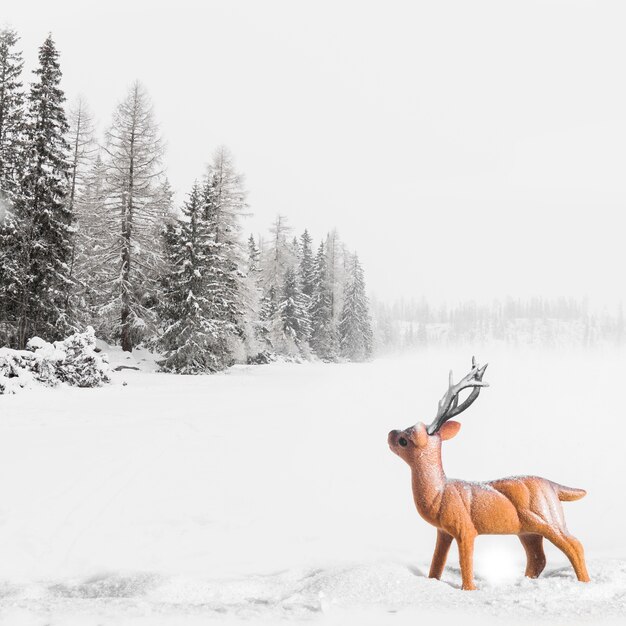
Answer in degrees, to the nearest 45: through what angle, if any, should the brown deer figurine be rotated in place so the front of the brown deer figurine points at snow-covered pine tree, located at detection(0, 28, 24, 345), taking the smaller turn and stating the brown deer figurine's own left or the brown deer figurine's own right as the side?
approximately 45° to the brown deer figurine's own right

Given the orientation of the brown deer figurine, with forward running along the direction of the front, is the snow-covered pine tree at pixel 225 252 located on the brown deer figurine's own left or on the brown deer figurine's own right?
on the brown deer figurine's own right

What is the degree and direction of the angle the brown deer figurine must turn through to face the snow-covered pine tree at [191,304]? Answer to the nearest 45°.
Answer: approximately 45° to its right

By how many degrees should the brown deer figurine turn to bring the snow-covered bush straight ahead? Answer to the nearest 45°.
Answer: approximately 45° to its right

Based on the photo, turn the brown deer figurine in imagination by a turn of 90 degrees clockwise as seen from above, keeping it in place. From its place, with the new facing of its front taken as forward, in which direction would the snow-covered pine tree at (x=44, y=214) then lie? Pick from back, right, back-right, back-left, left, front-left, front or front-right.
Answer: front-left

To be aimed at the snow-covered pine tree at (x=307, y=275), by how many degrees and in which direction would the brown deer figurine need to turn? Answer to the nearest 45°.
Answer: approximately 90° to its right

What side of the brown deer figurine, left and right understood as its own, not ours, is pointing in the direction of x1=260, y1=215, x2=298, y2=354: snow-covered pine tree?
right

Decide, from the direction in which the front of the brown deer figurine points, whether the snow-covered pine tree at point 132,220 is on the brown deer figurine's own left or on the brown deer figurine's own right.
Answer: on the brown deer figurine's own right

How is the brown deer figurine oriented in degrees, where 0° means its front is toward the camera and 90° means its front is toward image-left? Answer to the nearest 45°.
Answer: approximately 90°

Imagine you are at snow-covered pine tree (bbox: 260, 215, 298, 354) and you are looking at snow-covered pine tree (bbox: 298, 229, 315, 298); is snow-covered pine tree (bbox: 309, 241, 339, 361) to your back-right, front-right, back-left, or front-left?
front-right

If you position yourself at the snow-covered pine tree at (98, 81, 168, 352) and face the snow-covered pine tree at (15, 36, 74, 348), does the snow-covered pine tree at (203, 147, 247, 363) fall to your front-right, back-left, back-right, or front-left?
back-left

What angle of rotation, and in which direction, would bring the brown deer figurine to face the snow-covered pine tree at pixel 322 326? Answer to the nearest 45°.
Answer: approximately 90° to its right

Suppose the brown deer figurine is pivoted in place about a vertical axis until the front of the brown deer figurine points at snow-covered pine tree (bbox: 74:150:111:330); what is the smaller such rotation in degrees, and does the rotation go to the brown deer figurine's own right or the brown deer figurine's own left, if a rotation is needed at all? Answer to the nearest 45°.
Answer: approximately 45° to the brown deer figurine's own right
